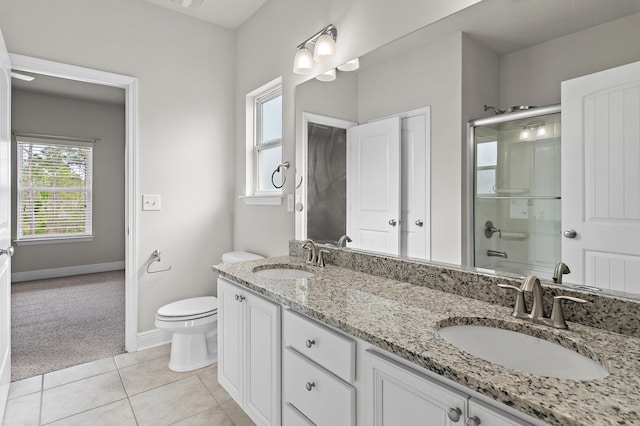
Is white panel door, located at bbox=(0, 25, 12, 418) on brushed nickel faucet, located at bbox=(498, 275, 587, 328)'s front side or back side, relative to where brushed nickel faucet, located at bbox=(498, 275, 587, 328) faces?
on the front side

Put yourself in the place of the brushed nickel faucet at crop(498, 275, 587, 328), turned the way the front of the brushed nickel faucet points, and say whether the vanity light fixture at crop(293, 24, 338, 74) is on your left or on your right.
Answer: on your right

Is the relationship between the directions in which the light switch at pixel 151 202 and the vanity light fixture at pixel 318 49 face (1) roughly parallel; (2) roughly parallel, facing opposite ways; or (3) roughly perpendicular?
roughly perpendicular

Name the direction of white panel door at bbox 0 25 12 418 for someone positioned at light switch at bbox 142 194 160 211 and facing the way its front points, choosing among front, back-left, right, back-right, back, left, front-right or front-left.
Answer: front-right

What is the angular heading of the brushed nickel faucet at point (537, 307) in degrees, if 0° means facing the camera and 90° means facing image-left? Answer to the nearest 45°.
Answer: approximately 45°

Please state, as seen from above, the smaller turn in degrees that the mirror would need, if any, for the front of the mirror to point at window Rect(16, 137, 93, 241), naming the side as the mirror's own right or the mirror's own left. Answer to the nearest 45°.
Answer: approximately 45° to the mirror's own right

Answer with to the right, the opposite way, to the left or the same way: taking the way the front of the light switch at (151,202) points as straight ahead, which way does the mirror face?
to the right

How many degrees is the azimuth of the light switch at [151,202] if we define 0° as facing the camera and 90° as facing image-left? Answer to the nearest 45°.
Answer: approximately 0°

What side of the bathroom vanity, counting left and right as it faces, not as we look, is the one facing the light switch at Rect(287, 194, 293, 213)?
right

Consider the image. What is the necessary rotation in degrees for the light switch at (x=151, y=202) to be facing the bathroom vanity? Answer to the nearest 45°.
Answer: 0° — it already faces it
